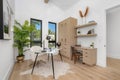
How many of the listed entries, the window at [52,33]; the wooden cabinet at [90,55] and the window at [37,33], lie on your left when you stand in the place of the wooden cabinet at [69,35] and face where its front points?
1

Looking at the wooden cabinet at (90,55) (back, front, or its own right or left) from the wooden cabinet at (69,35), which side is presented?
right

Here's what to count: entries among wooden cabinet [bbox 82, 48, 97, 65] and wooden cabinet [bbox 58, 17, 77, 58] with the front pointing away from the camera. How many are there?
0

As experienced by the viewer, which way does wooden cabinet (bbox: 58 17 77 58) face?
facing the viewer and to the left of the viewer

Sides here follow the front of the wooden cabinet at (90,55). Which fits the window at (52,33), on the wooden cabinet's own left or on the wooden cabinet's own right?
on the wooden cabinet's own right

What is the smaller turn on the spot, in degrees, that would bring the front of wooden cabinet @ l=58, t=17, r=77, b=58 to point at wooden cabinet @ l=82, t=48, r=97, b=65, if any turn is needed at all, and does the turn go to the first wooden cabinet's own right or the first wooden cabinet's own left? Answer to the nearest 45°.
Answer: approximately 90° to the first wooden cabinet's own left

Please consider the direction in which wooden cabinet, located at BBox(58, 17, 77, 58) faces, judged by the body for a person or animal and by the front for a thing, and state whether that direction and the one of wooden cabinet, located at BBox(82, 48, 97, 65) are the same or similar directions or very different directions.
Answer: same or similar directions

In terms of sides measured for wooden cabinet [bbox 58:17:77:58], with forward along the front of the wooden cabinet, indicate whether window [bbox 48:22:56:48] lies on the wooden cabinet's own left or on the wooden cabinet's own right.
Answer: on the wooden cabinet's own right

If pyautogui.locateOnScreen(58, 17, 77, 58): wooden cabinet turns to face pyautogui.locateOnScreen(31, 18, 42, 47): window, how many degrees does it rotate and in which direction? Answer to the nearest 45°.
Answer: approximately 45° to its right
